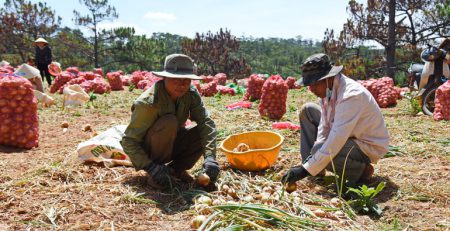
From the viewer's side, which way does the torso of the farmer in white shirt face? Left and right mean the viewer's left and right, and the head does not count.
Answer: facing to the left of the viewer

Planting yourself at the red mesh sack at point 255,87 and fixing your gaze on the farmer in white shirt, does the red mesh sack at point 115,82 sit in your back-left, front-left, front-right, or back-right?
back-right

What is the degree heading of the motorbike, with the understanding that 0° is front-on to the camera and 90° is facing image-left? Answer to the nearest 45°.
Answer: approximately 45°

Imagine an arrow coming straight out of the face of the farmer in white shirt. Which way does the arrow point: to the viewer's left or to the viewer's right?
to the viewer's left

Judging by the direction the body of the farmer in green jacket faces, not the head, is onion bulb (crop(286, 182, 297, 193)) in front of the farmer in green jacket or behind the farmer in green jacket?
in front

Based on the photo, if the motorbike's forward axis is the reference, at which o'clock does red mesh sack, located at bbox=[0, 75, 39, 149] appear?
The red mesh sack is roughly at 12 o'clock from the motorbike.

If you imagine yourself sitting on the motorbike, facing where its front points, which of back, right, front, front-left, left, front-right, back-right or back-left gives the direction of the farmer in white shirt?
front-left

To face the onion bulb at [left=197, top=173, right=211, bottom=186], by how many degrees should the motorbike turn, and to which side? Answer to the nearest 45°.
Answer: approximately 45° to its left

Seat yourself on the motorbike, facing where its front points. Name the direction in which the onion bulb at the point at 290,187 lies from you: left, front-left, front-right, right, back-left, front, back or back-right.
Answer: front-left

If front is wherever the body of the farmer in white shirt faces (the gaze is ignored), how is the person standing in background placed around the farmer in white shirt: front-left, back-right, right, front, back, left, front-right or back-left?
front-right

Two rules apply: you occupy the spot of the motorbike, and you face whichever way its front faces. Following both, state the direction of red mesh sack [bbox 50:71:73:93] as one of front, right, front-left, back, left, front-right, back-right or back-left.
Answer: front-right

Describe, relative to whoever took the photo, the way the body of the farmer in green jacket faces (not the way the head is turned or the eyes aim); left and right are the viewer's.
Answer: facing the viewer and to the right of the viewer

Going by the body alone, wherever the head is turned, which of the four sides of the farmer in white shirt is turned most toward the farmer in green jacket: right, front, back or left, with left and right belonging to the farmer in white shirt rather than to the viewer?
front

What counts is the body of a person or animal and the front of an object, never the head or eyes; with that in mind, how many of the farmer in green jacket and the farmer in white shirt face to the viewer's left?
1

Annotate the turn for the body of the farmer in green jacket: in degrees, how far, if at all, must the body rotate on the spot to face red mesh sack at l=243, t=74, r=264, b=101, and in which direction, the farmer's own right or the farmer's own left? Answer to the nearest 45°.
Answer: approximately 135° to the farmer's own left
